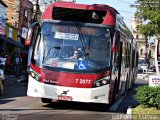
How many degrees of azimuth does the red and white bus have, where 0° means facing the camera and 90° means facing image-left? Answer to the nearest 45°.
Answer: approximately 0°

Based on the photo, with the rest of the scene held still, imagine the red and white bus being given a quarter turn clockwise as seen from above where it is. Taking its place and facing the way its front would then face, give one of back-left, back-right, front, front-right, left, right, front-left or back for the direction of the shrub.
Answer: back
